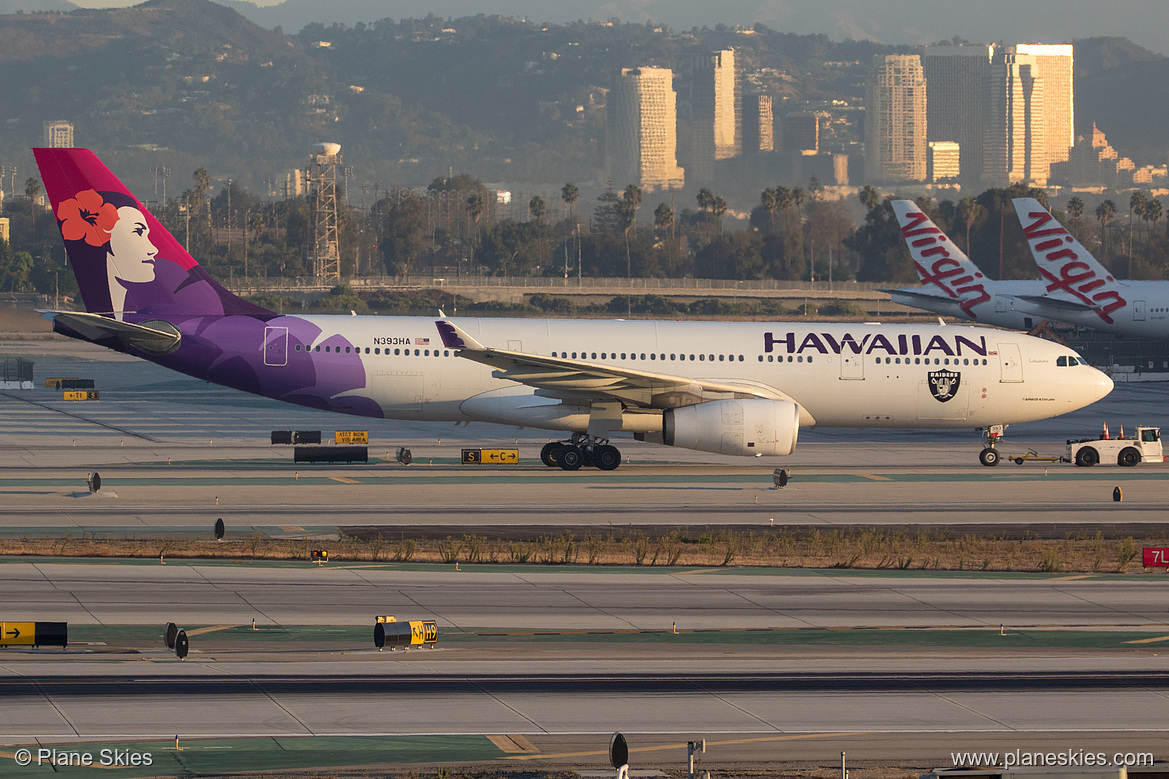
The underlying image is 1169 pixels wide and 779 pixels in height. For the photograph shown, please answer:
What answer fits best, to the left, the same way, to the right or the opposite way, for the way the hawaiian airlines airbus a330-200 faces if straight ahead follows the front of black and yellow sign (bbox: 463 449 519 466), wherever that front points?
to the left

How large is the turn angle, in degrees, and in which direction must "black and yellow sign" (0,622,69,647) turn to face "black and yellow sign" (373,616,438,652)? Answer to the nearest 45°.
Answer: approximately 90° to its left

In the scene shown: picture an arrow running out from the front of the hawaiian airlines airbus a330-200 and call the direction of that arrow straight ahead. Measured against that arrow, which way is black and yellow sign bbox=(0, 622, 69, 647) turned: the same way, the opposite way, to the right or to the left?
to the right

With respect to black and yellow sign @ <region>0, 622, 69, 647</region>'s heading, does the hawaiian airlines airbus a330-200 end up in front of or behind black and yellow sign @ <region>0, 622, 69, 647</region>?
behind

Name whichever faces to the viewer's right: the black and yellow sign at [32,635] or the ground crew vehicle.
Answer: the ground crew vehicle

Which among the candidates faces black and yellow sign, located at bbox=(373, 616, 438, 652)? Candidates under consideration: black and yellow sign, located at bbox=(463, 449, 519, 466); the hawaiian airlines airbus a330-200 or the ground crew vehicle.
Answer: black and yellow sign, located at bbox=(463, 449, 519, 466)

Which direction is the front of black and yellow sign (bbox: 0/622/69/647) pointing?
toward the camera

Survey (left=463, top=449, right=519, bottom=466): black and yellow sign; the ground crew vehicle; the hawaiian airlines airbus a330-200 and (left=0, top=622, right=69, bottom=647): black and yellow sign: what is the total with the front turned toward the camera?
2

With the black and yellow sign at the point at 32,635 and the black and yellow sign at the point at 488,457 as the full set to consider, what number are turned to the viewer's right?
0

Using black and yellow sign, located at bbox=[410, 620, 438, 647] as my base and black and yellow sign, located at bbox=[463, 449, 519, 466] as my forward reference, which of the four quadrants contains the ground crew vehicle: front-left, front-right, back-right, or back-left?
front-right

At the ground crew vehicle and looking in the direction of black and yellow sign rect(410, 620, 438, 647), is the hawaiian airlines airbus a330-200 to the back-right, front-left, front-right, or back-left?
front-right

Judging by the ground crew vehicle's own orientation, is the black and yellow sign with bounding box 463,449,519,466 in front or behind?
behind

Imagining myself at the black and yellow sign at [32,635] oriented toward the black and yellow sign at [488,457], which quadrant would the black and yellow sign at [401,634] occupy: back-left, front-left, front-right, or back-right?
front-right

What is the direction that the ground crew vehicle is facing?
to the viewer's right

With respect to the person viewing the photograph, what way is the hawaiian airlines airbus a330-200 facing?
facing to the right of the viewer

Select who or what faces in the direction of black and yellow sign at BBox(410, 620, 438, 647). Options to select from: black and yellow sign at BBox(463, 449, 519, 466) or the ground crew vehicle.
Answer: black and yellow sign at BBox(463, 449, 519, 466)

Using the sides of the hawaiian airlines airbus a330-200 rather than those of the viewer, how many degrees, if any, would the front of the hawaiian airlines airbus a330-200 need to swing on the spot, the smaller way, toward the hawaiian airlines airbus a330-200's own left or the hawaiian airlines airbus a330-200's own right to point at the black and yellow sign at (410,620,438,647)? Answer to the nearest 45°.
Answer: approximately 90° to the hawaiian airlines airbus a330-200's own right
